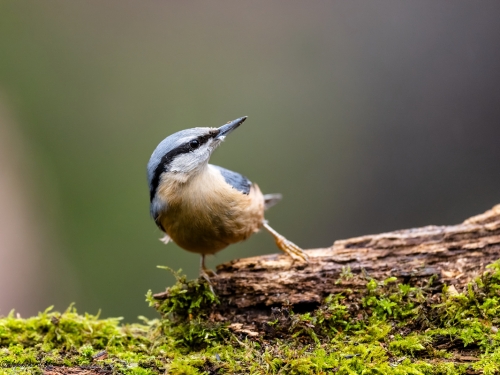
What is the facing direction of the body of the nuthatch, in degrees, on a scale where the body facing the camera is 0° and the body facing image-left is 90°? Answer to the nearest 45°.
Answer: approximately 45°
